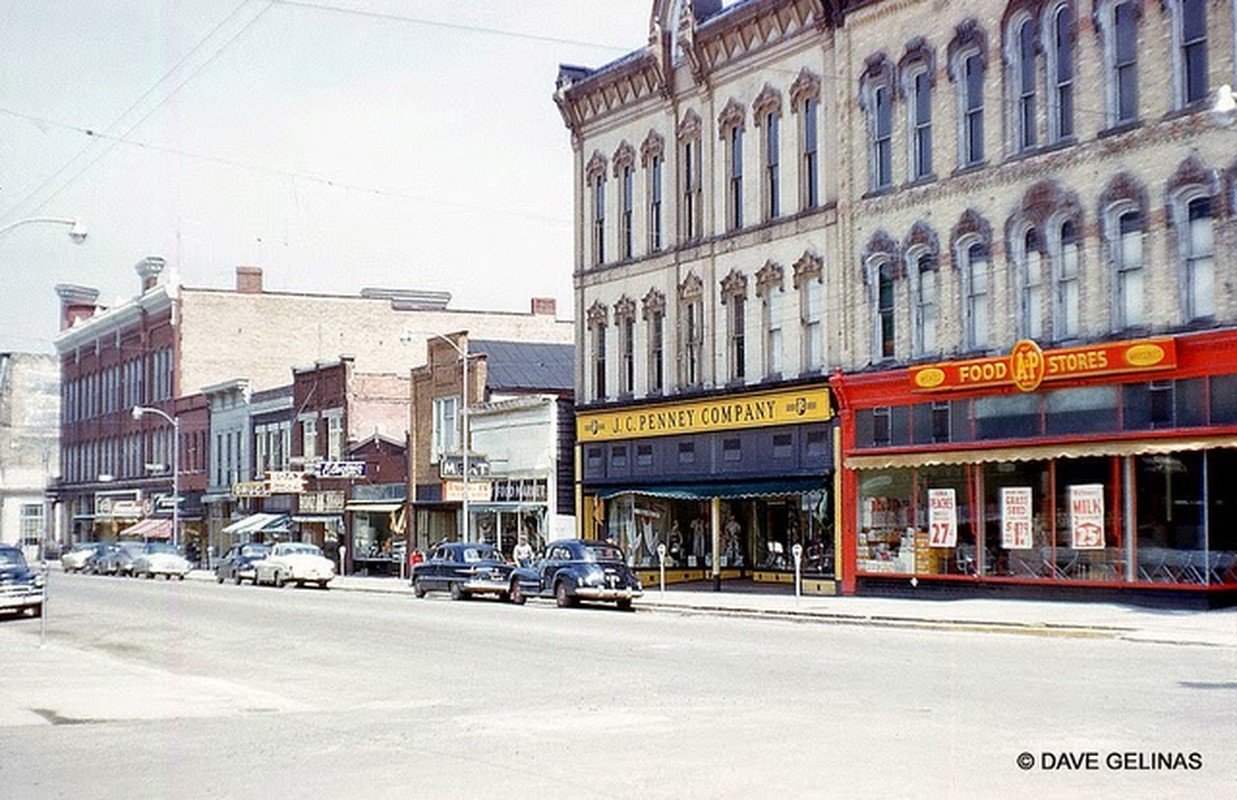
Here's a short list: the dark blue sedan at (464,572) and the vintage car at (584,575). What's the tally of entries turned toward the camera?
0

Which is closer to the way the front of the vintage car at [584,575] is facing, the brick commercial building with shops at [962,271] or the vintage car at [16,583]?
the vintage car

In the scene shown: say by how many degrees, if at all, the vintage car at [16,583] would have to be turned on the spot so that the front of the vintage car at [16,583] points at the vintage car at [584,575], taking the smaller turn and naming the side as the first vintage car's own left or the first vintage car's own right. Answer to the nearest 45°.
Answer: approximately 45° to the first vintage car's own left

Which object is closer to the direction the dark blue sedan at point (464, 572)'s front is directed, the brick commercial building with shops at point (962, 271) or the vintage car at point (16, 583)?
the vintage car

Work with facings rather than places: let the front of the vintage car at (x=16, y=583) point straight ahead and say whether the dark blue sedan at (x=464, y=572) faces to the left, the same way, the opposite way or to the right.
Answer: the opposite way

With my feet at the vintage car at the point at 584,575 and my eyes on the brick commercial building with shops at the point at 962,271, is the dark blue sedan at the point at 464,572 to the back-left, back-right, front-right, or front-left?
back-left

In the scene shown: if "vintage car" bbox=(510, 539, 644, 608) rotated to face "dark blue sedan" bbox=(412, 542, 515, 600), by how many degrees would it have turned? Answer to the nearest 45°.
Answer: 0° — it already faces it

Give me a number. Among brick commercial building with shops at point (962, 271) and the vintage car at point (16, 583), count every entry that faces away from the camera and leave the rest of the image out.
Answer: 0

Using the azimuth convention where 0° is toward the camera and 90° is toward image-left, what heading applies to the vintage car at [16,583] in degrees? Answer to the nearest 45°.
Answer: approximately 315°
